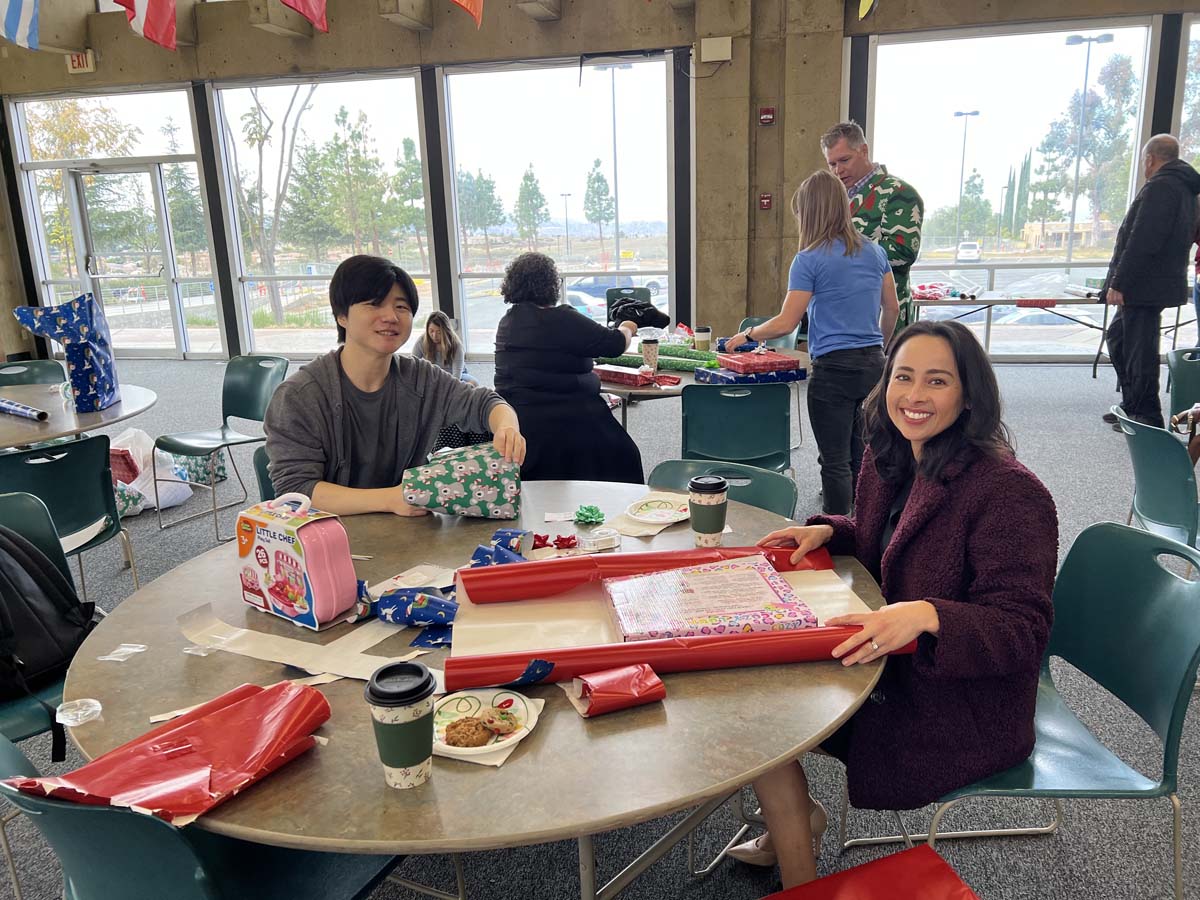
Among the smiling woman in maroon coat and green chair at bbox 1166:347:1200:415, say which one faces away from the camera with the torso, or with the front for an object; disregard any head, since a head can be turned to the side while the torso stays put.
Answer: the green chair

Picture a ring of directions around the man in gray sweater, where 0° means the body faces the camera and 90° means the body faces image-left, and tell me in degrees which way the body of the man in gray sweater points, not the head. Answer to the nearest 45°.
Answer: approximately 315°

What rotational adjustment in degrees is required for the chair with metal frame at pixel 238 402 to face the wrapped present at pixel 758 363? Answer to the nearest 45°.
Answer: approximately 90° to its left

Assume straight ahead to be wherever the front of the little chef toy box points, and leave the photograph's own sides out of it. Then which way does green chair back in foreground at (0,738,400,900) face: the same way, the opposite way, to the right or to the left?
the opposite way

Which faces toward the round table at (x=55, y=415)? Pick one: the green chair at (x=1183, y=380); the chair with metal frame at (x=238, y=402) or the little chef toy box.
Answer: the chair with metal frame

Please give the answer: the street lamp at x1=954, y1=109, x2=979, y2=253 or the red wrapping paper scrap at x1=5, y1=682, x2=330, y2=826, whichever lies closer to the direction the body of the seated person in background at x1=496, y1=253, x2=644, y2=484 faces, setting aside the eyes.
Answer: the street lamp

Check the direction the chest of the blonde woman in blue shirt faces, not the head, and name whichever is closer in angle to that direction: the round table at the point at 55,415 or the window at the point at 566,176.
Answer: the window

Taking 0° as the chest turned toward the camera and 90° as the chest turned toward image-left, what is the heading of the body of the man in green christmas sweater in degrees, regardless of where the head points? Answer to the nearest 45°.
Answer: approximately 45°

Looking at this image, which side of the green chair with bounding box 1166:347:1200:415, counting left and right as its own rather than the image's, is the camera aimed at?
back

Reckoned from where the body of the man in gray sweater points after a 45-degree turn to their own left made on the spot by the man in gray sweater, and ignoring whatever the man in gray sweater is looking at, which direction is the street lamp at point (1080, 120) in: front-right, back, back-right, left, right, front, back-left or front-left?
front-left

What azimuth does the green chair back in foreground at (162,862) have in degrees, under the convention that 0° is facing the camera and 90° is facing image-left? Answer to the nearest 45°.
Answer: approximately 225°

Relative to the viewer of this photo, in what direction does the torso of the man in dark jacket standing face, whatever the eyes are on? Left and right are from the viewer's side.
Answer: facing away from the viewer and to the left of the viewer

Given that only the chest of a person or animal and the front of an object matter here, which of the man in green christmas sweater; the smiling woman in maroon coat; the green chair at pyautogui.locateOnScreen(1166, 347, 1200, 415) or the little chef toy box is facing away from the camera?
the green chair

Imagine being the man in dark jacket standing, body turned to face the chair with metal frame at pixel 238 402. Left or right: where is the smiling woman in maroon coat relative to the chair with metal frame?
left
